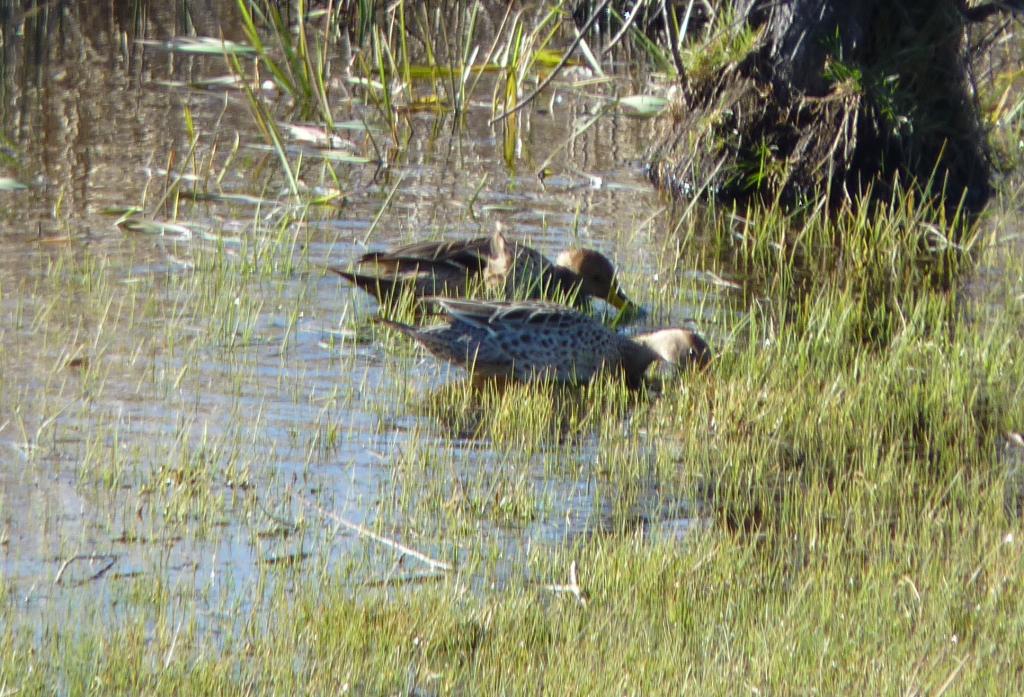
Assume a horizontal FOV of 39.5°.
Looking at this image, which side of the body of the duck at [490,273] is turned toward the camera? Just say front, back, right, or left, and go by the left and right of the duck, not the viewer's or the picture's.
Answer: right

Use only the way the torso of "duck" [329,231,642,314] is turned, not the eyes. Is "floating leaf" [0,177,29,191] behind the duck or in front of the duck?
behind

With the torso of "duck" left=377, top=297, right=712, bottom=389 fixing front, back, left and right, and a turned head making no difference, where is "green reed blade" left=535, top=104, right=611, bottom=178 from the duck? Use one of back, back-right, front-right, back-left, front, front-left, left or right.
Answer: left

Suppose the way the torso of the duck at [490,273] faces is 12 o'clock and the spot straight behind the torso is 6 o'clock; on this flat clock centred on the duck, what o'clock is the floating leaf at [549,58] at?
The floating leaf is roughly at 9 o'clock from the duck.

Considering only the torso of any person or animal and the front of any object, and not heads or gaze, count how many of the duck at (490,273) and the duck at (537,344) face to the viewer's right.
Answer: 2

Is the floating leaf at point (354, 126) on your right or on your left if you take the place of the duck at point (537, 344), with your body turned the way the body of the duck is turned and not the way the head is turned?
on your left

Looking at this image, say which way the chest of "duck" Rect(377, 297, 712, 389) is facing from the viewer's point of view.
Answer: to the viewer's right

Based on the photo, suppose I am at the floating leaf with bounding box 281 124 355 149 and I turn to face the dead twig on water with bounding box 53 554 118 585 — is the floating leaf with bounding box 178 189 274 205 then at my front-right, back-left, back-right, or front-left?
front-right

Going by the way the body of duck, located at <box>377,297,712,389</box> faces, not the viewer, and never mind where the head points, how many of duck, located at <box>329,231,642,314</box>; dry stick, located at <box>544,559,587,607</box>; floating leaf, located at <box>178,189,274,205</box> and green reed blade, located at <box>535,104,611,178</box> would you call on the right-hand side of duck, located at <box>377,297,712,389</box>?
1

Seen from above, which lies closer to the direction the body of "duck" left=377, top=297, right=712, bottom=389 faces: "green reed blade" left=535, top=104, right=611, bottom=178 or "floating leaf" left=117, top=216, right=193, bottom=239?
the green reed blade

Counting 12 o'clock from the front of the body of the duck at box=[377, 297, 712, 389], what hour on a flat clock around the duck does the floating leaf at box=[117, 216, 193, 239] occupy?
The floating leaf is roughly at 7 o'clock from the duck.
